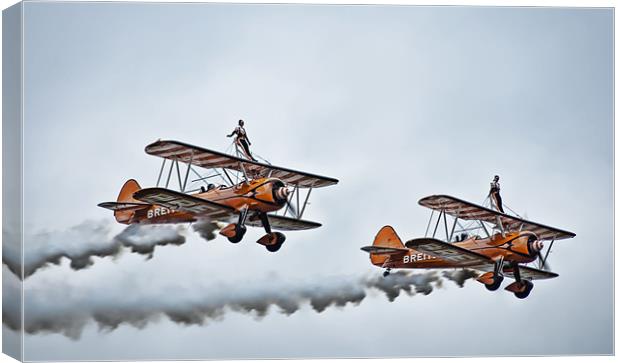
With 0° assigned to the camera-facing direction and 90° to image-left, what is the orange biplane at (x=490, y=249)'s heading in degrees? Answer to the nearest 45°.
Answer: approximately 315°

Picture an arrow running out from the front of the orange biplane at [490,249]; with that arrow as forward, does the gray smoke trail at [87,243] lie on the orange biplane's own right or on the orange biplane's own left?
on the orange biplane's own right
